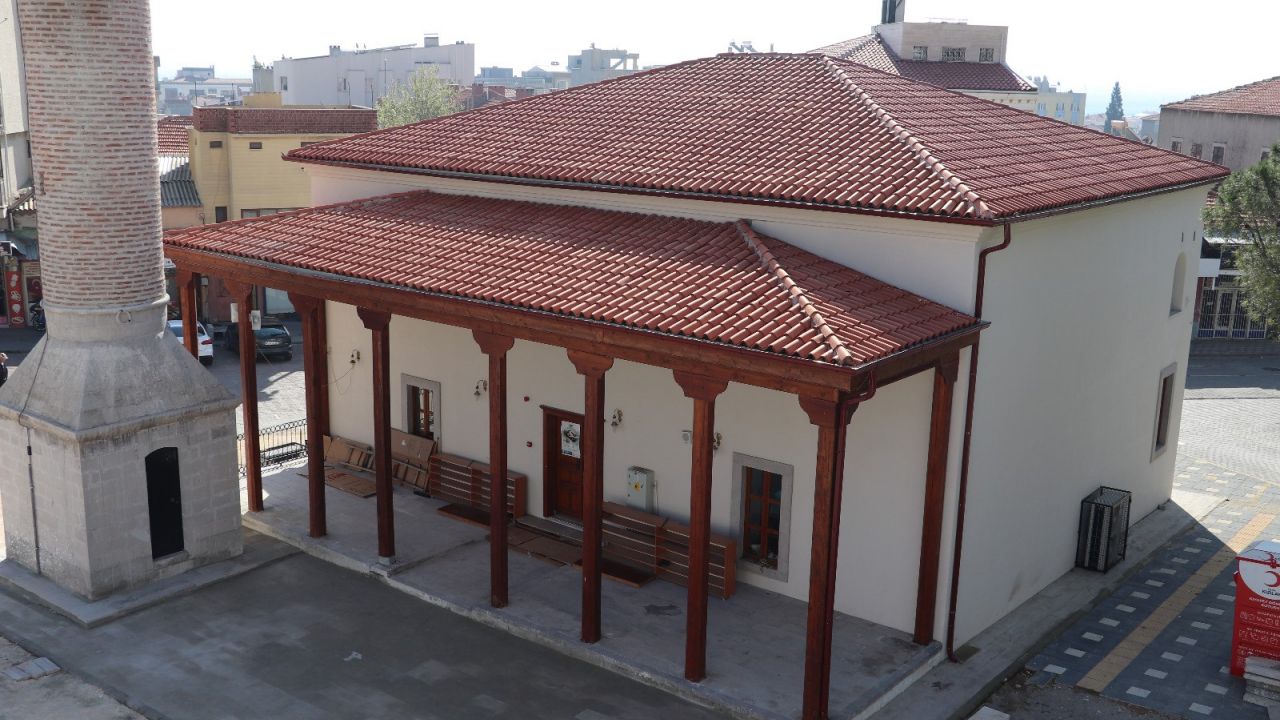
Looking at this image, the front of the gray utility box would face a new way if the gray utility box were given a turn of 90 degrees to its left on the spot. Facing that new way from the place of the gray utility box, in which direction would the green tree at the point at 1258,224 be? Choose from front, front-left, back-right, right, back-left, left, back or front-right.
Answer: left

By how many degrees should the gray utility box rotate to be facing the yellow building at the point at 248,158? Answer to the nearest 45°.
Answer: approximately 90° to its right

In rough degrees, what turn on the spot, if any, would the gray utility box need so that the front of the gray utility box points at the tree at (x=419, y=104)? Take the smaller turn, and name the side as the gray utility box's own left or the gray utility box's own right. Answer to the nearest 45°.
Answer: approximately 135° to the gray utility box's own right

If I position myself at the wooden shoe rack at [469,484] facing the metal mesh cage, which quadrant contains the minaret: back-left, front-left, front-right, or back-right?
back-right

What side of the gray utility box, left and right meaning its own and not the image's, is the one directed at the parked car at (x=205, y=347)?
right

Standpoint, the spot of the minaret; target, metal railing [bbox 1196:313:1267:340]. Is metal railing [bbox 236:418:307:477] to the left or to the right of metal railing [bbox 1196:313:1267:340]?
left

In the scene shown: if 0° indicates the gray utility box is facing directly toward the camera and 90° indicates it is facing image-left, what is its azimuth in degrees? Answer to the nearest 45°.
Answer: approximately 45°

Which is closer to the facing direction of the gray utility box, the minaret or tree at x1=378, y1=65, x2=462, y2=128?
the minaret

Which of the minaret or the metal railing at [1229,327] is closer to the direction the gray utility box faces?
the minaret

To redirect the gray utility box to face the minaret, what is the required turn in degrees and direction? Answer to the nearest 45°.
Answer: approximately 45° to its right

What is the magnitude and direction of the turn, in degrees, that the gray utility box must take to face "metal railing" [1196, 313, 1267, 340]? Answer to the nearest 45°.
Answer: approximately 180°

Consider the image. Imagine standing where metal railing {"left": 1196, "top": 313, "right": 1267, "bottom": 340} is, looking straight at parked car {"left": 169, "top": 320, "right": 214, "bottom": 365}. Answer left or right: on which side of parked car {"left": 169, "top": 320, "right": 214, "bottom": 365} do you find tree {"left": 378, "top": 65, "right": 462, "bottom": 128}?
right

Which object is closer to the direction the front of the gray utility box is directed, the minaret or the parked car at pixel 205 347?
the minaret
